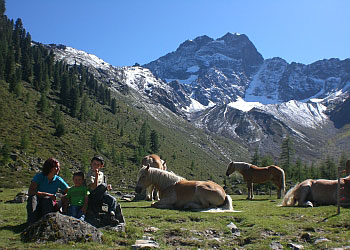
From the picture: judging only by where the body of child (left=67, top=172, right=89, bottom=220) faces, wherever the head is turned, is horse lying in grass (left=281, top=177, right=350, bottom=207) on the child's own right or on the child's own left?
on the child's own left

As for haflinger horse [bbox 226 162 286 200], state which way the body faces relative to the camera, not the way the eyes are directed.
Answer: to the viewer's left

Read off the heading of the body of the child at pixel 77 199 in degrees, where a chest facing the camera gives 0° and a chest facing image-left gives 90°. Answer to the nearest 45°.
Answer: approximately 0°

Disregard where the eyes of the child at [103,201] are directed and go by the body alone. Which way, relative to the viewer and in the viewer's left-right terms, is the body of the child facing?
facing the viewer and to the right of the viewer

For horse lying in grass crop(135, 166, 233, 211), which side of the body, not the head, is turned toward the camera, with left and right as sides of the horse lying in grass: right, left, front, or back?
left

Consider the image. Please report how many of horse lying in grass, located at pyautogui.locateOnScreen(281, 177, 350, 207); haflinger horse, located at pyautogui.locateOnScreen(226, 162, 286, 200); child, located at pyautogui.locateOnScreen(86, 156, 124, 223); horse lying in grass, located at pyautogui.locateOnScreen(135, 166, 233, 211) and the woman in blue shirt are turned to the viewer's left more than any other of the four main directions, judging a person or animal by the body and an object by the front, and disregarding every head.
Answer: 2

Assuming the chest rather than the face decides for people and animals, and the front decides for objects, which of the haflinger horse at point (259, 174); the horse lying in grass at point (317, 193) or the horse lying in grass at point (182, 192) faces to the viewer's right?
the horse lying in grass at point (317, 193)

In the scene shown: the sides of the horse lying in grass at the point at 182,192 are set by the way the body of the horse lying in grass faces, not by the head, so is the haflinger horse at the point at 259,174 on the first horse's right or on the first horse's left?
on the first horse's right

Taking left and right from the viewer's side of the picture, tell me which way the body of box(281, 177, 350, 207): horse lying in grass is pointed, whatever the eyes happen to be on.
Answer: facing to the right of the viewer

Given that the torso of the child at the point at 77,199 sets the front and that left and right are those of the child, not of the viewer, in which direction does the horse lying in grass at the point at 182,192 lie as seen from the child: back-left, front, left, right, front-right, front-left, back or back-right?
back-left

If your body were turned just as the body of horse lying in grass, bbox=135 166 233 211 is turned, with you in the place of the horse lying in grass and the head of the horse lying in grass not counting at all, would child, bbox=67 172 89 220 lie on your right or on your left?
on your left
